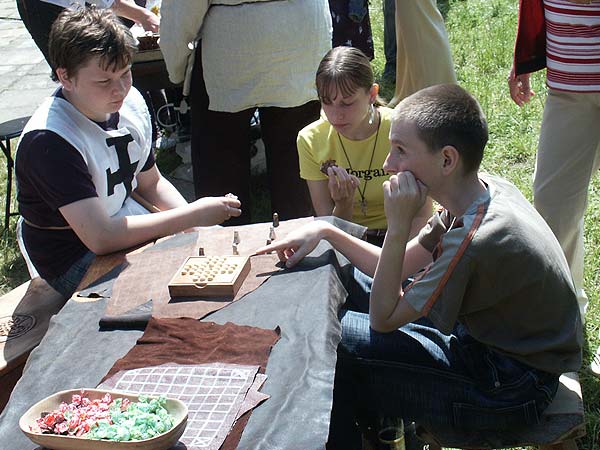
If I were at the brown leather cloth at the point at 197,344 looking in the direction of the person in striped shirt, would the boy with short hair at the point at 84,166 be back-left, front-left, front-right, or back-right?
front-left

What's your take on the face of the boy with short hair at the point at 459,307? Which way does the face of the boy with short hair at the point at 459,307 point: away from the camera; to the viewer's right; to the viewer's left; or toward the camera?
to the viewer's left

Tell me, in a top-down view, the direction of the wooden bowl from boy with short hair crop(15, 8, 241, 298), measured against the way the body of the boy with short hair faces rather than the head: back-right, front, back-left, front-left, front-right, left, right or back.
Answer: front-right

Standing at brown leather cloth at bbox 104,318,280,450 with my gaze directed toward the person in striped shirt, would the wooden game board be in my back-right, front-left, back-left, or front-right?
front-left

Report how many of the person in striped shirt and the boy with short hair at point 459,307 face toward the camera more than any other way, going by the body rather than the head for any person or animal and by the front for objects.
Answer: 1

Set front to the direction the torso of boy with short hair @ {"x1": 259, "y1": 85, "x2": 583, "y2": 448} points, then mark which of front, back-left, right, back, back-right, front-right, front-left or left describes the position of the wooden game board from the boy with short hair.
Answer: front

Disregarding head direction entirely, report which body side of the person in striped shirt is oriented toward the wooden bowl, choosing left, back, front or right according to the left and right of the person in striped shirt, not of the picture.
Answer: front

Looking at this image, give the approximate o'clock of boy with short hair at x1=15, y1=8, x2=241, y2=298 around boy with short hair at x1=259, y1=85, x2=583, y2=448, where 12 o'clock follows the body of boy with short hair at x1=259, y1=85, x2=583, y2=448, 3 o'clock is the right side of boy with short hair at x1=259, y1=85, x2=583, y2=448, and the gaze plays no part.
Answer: boy with short hair at x1=15, y1=8, x2=241, y2=298 is roughly at 1 o'clock from boy with short hair at x1=259, y1=85, x2=583, y2=448.

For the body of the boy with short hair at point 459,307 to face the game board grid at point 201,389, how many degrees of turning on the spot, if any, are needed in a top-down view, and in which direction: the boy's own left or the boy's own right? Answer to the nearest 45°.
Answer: approximately 45° to the boy's own left

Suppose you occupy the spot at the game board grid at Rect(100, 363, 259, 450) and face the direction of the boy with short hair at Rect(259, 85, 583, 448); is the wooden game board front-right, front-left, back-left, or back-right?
front-left

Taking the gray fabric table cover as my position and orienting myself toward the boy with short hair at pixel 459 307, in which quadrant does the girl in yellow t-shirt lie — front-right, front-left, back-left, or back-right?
front-left

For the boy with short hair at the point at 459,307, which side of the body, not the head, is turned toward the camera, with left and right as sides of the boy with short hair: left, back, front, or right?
left

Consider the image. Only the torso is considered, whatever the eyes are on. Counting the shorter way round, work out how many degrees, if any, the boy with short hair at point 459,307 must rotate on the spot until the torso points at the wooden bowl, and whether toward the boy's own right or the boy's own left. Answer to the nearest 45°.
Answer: approximately 45° to the boy's own left

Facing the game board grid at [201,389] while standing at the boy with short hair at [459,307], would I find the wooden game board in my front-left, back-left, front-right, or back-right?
front-right

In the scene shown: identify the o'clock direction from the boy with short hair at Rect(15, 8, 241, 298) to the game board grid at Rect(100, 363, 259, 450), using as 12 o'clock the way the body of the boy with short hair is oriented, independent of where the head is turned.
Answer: The game board grid is roughly at 1 o'clock from the boy with short hair.

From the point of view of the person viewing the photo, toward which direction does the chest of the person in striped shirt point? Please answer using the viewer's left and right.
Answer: facing the viewer

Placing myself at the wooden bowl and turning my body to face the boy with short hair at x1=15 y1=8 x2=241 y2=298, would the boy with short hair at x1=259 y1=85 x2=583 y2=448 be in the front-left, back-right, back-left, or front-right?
front-right

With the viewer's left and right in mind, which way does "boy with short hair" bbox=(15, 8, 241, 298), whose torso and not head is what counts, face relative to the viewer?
facing the viewer and to the right of the viewer
